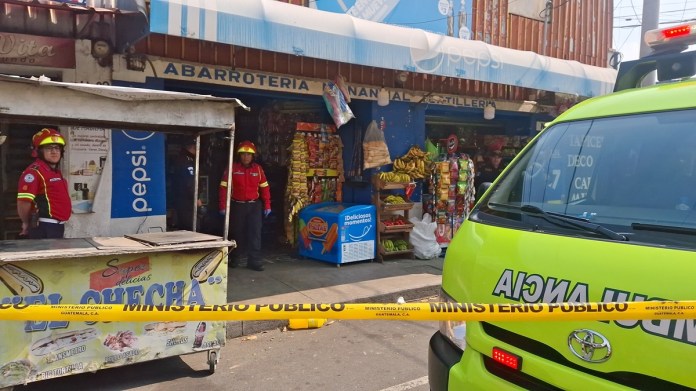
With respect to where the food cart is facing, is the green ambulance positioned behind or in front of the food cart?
in front

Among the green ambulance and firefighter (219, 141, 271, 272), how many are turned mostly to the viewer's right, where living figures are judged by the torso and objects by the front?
0

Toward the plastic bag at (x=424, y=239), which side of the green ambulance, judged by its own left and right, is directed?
right

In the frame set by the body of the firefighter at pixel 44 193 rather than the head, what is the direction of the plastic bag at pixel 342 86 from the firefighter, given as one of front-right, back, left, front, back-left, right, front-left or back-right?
front-left

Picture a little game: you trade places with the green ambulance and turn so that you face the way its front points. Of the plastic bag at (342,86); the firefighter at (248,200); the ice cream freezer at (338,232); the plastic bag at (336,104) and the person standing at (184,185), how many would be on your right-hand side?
5

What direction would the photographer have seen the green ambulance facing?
facing the viewer and to the left of the viewer

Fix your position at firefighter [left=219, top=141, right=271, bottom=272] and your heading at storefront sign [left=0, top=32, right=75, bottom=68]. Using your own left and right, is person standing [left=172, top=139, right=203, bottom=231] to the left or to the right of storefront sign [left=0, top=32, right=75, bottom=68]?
right

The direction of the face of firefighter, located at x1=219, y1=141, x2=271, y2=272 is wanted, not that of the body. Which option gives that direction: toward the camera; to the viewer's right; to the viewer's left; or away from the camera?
toward the camera

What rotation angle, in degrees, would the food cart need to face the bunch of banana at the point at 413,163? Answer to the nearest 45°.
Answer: approximately 90° to its left

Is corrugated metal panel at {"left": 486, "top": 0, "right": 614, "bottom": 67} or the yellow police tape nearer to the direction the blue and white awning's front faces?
the yellow police tape

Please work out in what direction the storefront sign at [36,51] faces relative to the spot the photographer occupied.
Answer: facing the viewer and to the right of the viewer

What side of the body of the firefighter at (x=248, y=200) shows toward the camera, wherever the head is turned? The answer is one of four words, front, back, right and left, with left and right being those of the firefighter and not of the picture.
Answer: front

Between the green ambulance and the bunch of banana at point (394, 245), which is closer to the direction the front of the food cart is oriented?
the green ambulance

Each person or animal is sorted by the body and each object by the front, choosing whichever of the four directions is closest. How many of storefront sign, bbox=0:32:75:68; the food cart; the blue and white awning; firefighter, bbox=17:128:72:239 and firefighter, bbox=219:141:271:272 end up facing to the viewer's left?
0

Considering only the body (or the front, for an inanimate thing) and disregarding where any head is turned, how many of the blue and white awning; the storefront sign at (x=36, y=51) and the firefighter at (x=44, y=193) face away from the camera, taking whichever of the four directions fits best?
0
